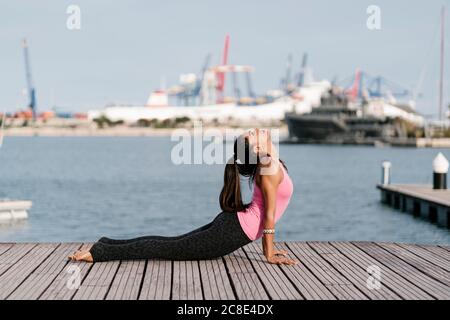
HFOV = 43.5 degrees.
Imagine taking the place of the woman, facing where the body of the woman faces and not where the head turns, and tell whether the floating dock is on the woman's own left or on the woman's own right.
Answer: on the woman's own left

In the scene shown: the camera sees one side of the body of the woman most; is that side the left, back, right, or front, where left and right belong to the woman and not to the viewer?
right
